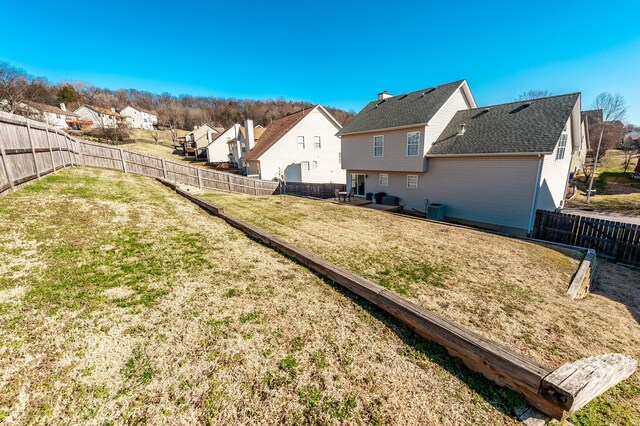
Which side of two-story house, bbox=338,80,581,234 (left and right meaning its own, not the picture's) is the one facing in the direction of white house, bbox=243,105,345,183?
left

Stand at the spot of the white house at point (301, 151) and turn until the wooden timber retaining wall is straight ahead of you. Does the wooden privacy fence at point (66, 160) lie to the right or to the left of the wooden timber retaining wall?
right

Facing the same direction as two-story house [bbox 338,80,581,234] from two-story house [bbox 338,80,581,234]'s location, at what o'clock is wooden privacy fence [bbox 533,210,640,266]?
The wooden privacy fence is roughly at 3 o'clock from the two-story house.

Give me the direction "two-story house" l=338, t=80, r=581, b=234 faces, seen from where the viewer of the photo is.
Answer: facing away from the viewer and to the right of the viewer

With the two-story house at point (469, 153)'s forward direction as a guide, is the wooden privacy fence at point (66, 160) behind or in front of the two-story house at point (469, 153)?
behind

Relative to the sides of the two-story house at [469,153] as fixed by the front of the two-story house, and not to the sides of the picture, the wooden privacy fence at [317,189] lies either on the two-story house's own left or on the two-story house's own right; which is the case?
on the two-story house's own left

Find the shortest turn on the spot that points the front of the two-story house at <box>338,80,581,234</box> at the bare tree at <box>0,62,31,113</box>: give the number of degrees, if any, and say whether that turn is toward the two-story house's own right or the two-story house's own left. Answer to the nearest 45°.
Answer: approximately 135° to the two-story house's own left

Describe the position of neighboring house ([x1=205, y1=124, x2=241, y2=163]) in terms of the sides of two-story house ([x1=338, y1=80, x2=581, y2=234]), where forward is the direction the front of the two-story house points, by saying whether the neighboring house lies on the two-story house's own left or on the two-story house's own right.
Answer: on the two-story house's own left

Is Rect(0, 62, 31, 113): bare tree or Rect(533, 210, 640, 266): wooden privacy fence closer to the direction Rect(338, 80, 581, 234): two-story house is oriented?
the wooden privacy fence
